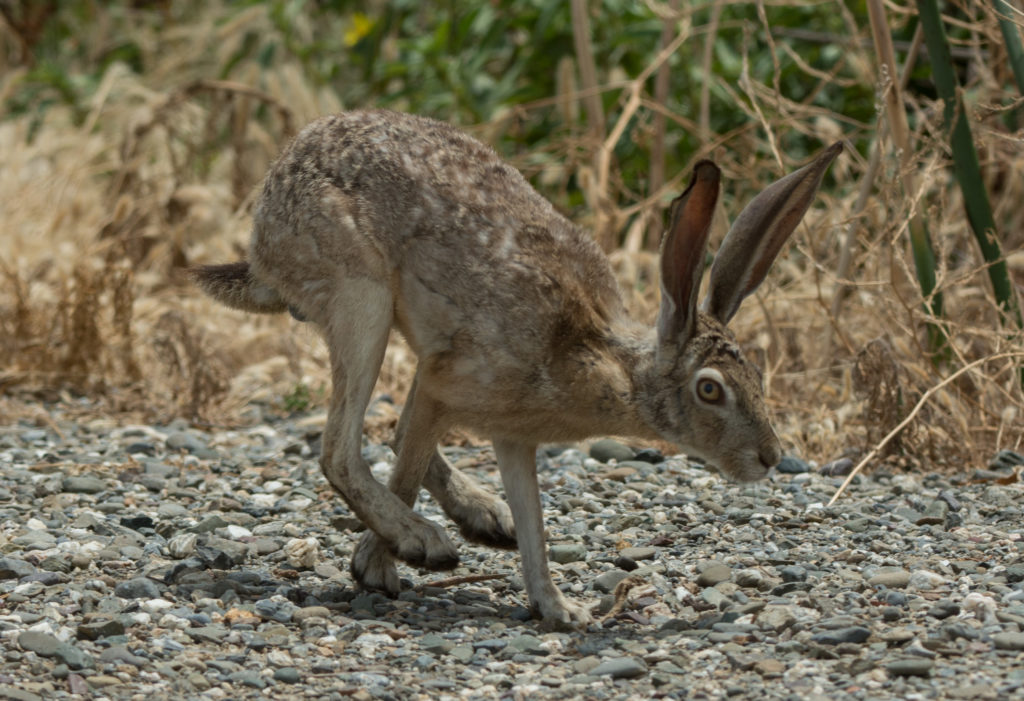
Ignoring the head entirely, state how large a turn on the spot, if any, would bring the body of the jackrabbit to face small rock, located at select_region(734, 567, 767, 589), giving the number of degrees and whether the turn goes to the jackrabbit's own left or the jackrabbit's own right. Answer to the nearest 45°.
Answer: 0° — it already faces it

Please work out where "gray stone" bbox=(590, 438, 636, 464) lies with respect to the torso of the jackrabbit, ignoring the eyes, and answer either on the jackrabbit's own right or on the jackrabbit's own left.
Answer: on the jackrabbit's own left

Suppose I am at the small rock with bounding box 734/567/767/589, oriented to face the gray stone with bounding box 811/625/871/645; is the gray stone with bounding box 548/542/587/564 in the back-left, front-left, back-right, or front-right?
back-right

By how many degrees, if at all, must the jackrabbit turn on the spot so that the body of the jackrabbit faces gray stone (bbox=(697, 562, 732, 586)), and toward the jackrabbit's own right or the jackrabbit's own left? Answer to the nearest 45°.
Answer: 0° — it already faces it

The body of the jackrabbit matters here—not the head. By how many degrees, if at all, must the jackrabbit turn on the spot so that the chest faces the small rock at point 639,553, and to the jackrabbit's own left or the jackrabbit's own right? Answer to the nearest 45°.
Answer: approximately 45° to the jackrabbit's own left

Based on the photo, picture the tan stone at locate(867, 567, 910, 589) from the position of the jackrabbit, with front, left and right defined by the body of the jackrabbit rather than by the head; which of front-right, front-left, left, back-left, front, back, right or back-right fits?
front

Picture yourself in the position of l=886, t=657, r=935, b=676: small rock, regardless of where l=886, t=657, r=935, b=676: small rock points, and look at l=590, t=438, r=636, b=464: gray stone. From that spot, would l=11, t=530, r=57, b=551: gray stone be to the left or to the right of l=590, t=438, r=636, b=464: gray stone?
left

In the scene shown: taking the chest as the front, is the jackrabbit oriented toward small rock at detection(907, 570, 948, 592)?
yes

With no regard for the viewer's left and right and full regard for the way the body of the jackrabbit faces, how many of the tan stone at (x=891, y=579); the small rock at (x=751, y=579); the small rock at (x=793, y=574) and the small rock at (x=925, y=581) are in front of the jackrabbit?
4

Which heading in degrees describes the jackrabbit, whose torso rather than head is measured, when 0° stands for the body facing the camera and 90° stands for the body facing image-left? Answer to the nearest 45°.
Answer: approximately 270°

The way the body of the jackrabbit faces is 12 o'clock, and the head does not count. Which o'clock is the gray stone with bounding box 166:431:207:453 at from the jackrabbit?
The gray stone is roughly at 8 o'clock from the jackrabbit.

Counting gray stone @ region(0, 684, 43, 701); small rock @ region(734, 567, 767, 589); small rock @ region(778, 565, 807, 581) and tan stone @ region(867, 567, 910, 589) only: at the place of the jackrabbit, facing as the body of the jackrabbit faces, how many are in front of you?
3

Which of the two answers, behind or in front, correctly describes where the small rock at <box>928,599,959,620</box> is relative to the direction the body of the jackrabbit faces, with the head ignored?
in front

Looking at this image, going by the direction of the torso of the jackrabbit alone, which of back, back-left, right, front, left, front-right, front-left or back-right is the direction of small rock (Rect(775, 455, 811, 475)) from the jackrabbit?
front-left
